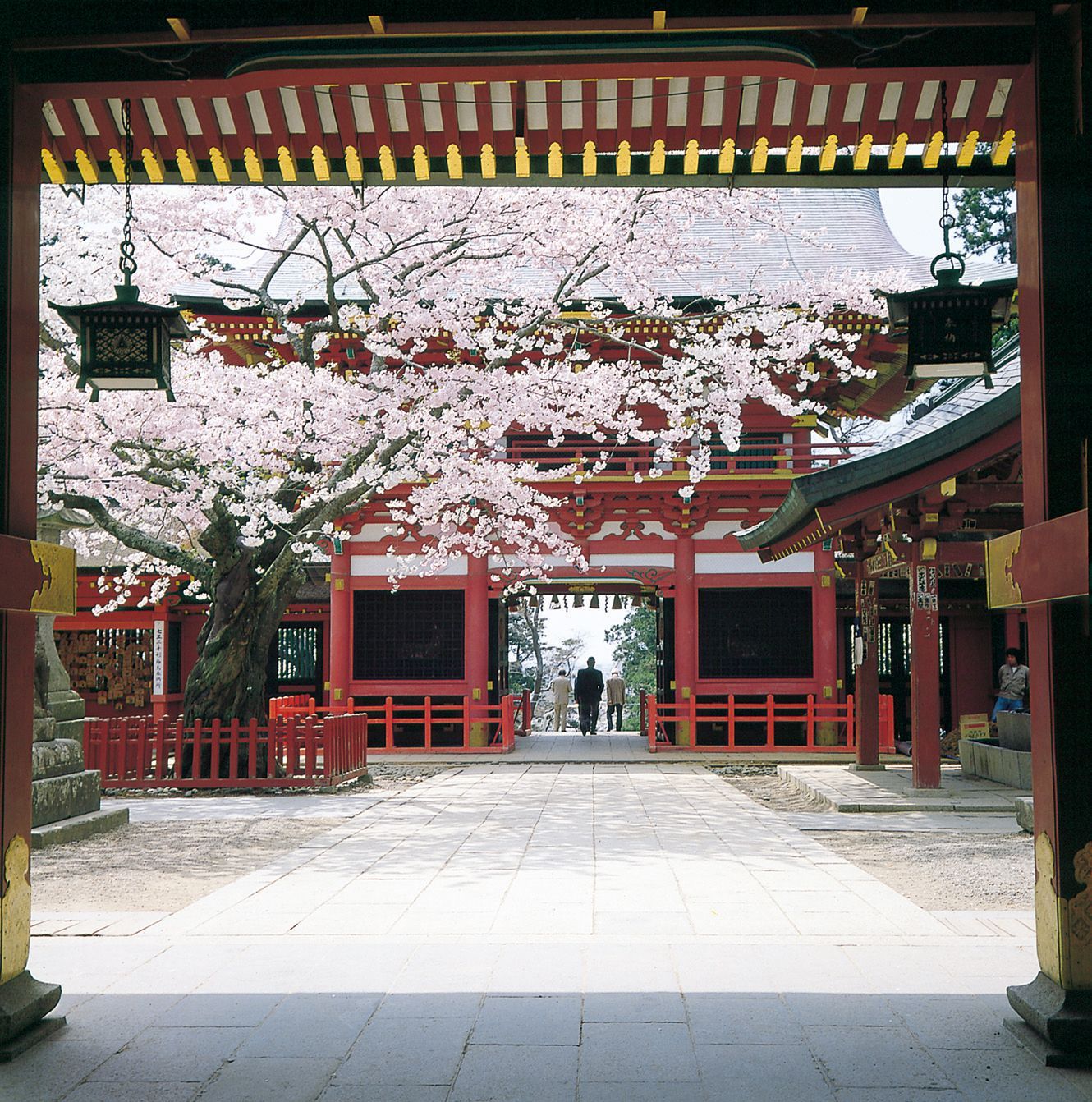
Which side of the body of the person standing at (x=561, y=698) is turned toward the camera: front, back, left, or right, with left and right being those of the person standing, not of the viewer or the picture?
back

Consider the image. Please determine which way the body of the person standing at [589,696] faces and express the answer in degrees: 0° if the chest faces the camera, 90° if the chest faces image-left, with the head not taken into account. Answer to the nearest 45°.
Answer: approximately 180°

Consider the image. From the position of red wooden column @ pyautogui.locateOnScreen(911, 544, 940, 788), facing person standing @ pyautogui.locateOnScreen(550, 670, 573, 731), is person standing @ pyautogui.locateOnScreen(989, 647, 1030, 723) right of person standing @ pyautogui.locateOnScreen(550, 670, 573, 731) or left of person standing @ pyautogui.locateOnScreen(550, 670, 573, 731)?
right

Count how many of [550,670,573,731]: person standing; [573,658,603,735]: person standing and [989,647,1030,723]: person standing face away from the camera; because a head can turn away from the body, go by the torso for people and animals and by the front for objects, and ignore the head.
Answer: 2

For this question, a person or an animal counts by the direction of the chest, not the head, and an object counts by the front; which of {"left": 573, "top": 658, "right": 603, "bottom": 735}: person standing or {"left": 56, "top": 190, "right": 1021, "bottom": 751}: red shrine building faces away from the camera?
the person standing

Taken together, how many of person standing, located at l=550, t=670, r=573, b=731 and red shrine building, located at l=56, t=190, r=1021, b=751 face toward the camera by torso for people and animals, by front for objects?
1

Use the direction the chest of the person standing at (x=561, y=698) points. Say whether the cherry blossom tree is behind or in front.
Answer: behind

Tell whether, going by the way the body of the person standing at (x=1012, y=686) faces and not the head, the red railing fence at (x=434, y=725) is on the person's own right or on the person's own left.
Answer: on the person's own right

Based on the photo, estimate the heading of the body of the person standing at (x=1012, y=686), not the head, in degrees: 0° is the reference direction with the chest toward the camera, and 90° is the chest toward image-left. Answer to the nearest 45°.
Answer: approximately 45°

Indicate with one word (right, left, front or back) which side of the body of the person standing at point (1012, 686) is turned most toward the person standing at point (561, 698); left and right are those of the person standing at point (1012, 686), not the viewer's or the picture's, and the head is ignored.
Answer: right
